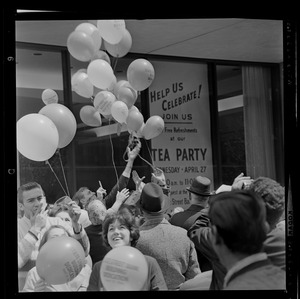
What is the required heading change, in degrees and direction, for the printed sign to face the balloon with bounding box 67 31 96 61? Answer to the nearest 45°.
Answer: approximately 90° to its right

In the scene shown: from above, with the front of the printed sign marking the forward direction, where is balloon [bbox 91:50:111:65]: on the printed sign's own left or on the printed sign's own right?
on the printed sign's own right

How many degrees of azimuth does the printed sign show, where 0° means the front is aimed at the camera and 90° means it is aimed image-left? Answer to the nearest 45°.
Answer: approximately 0°

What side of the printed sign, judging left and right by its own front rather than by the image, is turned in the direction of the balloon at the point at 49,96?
right

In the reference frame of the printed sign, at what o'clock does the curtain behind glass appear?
The curtain behind glass is roughly at 9 o'clock from the printed sign.

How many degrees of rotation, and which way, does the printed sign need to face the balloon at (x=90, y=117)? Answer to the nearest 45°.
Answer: approximately 90° to its right
